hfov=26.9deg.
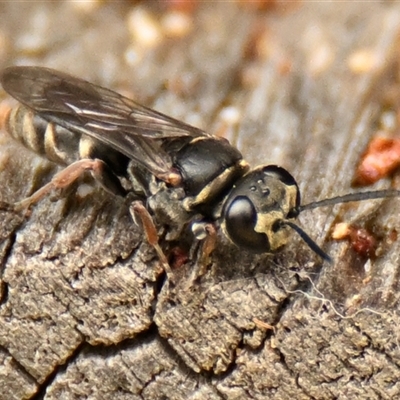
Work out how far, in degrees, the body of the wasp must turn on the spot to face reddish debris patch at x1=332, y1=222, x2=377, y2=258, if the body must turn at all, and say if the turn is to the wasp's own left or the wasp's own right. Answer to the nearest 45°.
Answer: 0° — it already faces it

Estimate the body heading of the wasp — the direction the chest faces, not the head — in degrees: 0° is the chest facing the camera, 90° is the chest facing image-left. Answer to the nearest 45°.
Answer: approximately 315°
